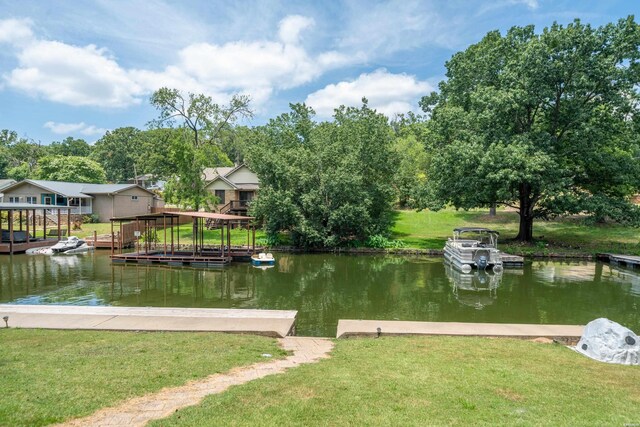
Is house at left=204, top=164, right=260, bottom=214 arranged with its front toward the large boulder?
yes

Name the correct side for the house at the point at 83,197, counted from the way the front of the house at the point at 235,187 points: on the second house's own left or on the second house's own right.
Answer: on the second house's own right

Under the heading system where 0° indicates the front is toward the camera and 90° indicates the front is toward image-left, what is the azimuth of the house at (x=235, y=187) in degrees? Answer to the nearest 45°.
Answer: approximately 0°

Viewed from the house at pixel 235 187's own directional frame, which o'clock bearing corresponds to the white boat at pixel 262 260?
The white boat is roughly at 12 o'clock from the house.

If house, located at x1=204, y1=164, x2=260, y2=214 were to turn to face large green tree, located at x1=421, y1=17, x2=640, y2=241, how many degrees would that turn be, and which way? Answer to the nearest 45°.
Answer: approximately 45° to its left

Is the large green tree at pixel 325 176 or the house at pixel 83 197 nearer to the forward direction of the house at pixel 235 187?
the large green tree

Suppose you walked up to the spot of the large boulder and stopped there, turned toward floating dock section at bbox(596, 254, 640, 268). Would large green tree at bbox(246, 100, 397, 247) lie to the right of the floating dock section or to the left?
left

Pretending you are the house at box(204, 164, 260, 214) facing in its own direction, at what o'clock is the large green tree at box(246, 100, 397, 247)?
The large green tree is roughly at 11 o'clock from the house.

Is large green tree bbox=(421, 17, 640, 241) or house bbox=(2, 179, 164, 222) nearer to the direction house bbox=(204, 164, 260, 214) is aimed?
the large green tree
